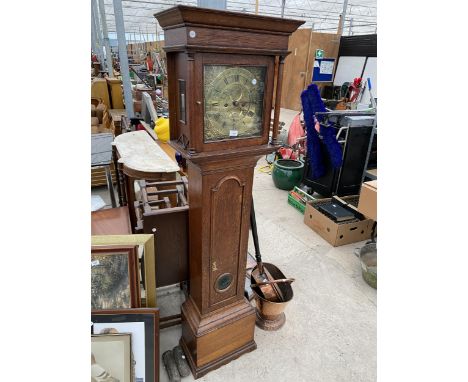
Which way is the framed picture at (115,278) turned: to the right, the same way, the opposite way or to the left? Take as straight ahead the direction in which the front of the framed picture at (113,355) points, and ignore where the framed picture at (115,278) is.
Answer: the same way

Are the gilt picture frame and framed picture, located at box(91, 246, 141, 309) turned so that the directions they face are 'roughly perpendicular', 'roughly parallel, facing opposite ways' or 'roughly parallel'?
roughly parallel

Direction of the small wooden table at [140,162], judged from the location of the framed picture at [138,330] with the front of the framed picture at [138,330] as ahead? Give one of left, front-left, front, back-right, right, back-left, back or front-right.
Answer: back

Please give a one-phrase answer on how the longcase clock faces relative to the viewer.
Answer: facing the viewer and to the right of the viewer

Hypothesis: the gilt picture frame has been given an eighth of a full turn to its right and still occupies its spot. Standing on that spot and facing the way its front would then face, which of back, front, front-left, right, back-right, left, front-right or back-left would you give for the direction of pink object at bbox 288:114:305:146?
back

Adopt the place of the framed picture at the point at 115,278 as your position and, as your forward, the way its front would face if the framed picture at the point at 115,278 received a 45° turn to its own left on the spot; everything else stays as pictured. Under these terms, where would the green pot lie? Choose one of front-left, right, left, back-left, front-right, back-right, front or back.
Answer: left

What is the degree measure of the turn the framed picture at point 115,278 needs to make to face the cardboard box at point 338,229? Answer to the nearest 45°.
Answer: approximately 90° to its left

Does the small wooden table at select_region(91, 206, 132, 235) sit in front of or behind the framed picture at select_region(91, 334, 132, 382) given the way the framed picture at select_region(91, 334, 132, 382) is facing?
behind

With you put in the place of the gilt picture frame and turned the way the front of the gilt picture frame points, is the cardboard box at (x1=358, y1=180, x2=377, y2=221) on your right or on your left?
on your left

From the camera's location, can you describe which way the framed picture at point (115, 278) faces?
facing the viewer

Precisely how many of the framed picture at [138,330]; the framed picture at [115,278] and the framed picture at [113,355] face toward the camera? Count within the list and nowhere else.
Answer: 3

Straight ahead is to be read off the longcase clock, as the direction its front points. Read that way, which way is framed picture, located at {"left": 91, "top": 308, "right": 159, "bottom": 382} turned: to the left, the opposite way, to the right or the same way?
the same way

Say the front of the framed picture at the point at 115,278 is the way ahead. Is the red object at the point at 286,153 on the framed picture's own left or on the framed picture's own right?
on the framed picture's own left

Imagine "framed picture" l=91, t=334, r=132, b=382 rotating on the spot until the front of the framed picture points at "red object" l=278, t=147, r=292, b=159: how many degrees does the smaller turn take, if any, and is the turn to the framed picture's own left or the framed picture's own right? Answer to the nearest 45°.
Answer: approximately 135° to the framed picture's own left

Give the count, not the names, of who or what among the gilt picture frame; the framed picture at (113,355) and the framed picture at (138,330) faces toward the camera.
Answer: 3

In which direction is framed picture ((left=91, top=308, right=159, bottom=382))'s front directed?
toward the camera

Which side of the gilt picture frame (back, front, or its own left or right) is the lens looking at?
front
